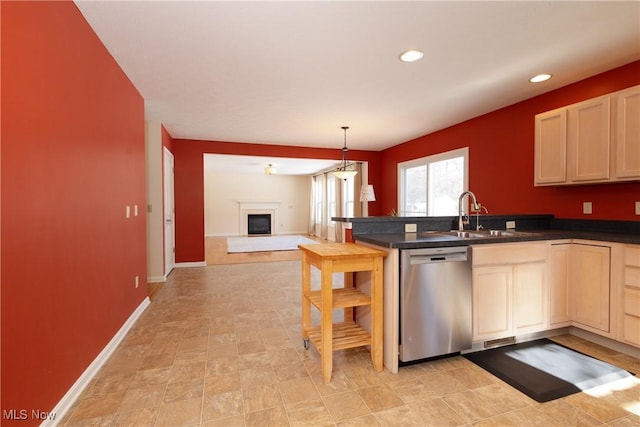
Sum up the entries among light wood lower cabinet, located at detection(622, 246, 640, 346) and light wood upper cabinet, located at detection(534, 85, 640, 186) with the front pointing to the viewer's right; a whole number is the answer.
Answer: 0

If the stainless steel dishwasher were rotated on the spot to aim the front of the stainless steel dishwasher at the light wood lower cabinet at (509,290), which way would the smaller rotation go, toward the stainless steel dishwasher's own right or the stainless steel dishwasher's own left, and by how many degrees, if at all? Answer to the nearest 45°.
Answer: approximately 90° to the stainless steel dishwasher's own left

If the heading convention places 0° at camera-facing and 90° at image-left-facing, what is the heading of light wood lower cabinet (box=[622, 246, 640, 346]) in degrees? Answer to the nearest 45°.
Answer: approximately 45°

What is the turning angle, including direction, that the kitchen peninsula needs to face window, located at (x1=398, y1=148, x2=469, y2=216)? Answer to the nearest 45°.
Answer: approximately 180°

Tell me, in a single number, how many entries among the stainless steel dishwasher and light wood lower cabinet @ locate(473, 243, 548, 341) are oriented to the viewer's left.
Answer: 0

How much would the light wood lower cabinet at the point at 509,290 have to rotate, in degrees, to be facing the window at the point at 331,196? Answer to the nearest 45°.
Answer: approximately 180°

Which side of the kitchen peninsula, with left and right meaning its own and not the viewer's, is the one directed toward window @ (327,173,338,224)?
back

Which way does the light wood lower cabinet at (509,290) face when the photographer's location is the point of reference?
facing the viewer and to the right of the viewer

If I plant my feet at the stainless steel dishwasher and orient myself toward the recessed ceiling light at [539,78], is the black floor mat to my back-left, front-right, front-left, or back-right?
front-right
